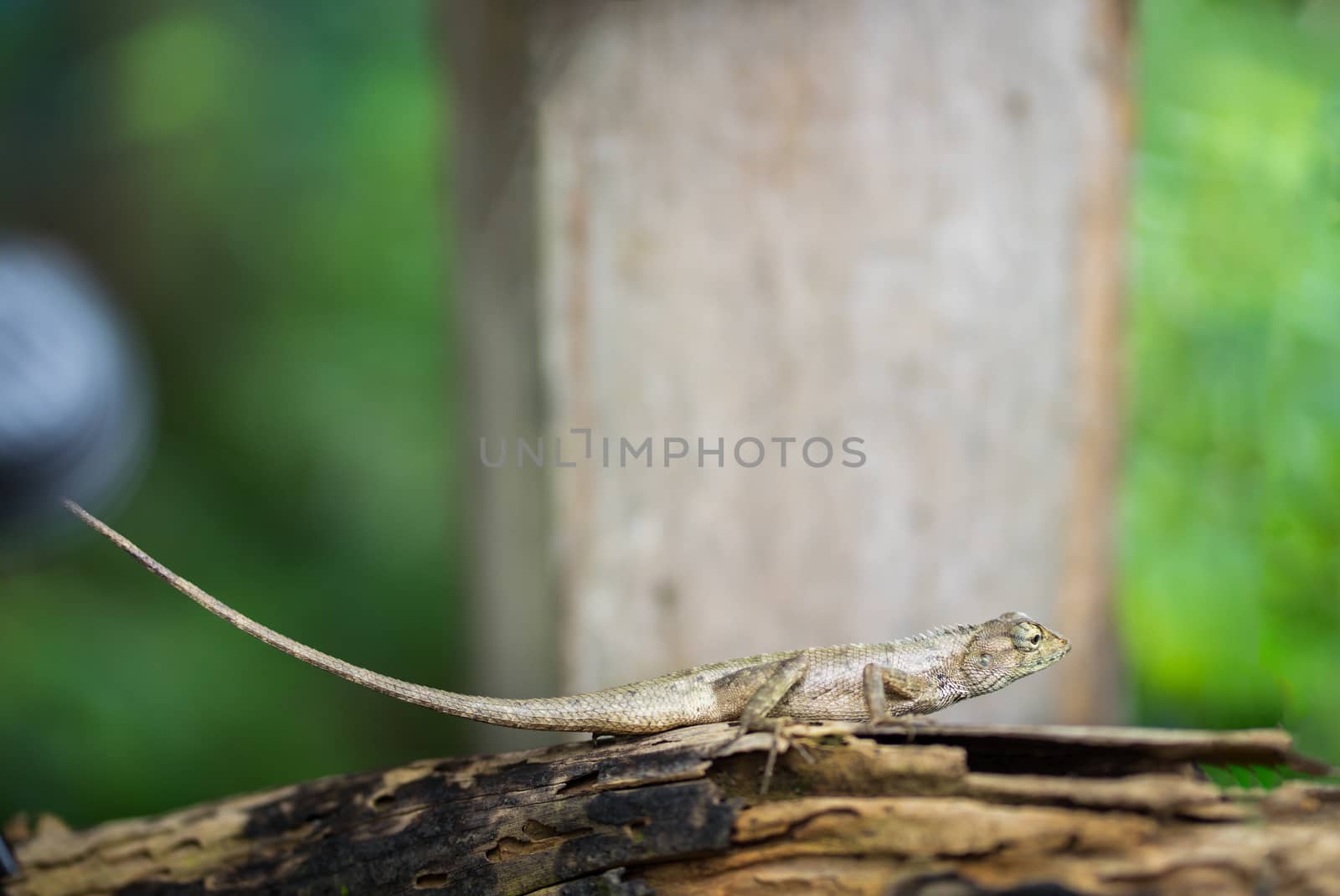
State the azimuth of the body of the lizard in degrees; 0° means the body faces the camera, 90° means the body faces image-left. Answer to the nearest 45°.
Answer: approximately 270°

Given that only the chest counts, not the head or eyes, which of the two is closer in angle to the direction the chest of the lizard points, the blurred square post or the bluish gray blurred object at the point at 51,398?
the blurred square post

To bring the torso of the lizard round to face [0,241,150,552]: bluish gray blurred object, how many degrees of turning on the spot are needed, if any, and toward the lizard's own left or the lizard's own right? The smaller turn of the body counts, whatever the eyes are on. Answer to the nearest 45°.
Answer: approximately 135° to the lizard's own left

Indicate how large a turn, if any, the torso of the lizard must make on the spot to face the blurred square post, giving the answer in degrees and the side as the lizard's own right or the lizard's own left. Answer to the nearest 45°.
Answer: approximately 90° to the lizard's own left
